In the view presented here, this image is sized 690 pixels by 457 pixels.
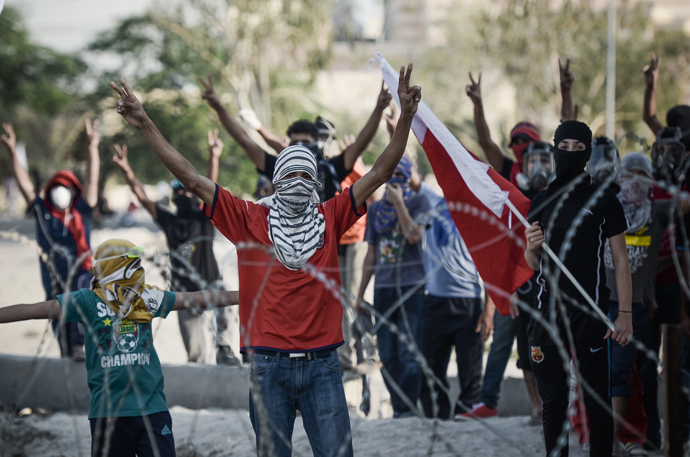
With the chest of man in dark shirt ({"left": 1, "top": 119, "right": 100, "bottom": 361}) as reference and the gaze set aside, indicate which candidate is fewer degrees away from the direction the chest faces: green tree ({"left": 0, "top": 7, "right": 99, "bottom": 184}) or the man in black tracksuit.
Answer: the man in black tracksuit

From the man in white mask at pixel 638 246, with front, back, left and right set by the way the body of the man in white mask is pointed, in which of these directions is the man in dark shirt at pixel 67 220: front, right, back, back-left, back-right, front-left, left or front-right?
right

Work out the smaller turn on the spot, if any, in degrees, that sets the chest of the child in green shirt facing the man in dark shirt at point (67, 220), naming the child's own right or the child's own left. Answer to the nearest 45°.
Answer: approximately 180°

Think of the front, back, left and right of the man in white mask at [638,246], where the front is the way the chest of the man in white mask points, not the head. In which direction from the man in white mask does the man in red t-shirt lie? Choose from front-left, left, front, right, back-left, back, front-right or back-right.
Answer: front-right

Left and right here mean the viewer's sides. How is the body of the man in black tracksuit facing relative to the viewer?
facing the viewer

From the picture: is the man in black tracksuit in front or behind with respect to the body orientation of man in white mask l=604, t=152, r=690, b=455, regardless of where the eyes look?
in front

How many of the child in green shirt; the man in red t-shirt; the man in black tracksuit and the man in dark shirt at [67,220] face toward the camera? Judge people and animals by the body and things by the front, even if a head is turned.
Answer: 4

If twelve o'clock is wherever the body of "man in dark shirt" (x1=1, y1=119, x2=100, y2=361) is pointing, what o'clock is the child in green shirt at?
The child in green shirt is roughly at 12 o'clock from the man in dark shirt.

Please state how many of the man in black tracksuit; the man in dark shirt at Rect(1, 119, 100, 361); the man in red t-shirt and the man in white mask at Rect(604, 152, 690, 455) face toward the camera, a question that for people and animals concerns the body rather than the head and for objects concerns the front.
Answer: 4

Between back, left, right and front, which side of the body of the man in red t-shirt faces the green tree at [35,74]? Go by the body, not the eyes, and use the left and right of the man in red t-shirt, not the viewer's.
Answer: back

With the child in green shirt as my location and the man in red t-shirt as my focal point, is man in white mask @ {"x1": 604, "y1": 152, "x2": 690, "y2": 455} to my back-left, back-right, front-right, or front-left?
front-left

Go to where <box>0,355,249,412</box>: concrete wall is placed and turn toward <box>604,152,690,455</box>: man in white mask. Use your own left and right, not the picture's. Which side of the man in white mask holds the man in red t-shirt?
right

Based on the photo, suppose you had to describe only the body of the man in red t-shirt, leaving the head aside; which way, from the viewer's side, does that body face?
toward the camera

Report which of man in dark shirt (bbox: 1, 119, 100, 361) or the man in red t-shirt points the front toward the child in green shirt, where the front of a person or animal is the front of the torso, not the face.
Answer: the man in dark shirt

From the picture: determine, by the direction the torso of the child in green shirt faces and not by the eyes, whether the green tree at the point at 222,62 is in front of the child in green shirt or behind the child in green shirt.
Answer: behind

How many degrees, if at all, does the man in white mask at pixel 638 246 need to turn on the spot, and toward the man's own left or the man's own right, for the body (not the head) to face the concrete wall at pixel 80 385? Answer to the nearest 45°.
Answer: approximately 90° to the man's own right

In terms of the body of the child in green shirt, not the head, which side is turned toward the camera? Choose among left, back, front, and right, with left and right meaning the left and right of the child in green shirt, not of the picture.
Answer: front

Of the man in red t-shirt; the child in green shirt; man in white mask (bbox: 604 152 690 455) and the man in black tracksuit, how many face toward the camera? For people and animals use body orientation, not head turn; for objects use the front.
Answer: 4
